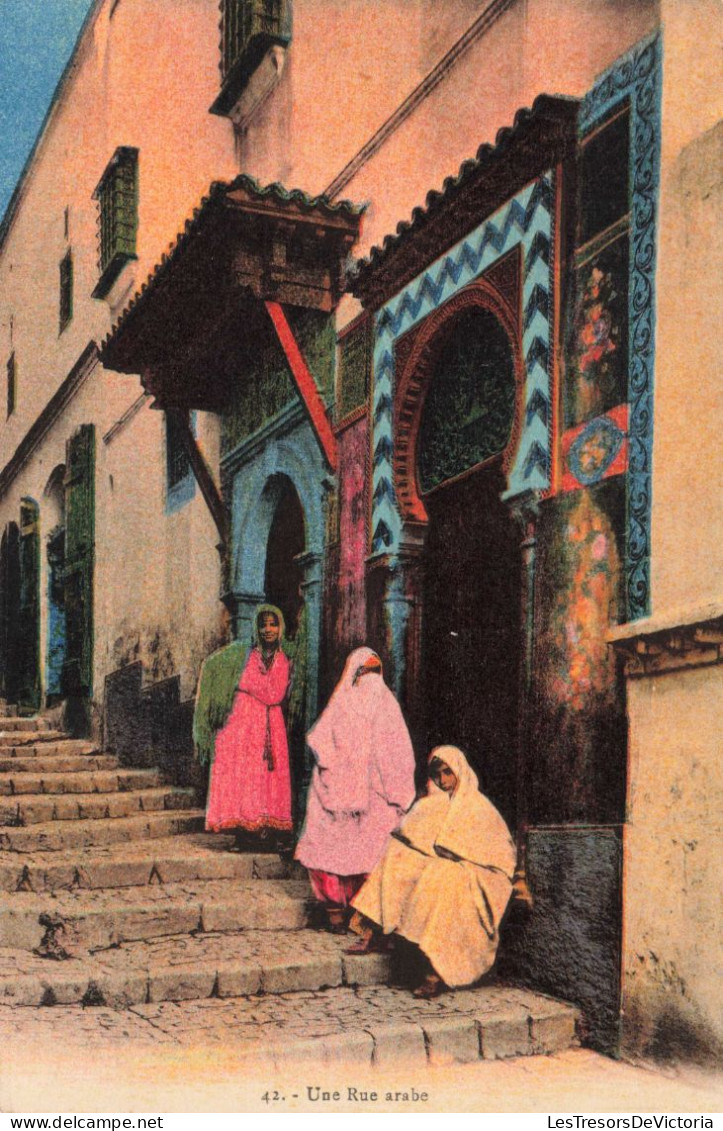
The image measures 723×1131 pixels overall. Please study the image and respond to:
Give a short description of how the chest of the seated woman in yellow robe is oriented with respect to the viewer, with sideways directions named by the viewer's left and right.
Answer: facing the viewer and to the left of the viewer

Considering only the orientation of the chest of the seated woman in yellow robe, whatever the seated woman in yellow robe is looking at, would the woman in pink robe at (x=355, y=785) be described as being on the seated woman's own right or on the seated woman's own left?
on the seated woman's own right

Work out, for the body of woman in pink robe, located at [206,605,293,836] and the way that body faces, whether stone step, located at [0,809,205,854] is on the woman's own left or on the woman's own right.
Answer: on the woman's own right

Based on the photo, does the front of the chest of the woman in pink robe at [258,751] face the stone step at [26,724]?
no

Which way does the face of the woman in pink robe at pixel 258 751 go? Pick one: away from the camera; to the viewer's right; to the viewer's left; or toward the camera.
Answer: toward the camera

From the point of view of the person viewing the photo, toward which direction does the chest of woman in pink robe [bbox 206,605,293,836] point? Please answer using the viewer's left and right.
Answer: facing the viewer

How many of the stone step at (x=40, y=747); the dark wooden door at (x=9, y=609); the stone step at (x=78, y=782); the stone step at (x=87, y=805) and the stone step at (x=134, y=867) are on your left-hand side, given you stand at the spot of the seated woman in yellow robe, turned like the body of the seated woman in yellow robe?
0

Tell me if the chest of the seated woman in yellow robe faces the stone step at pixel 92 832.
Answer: no

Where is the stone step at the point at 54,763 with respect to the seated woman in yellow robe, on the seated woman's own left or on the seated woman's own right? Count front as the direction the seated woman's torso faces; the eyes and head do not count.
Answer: on the seated woman's own right

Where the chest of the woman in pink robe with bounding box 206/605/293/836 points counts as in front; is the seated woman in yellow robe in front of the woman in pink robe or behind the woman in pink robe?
in front

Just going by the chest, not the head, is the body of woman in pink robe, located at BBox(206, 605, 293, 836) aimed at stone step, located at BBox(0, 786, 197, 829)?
no
